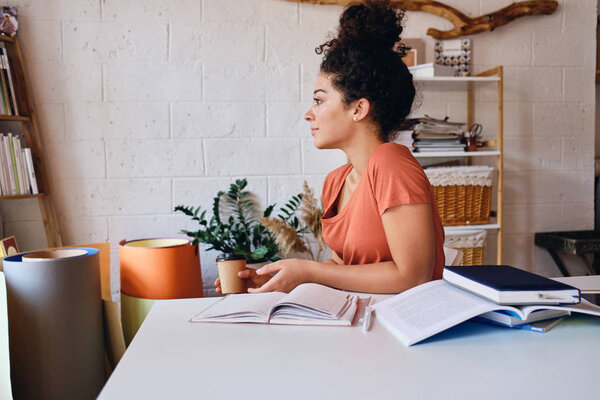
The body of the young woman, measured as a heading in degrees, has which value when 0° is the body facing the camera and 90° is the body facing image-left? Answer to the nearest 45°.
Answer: approximately 90°

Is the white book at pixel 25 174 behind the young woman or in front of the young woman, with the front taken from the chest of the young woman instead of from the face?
in front

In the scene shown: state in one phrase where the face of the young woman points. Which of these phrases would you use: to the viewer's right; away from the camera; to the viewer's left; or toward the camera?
to the viewer's left
